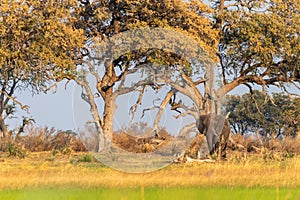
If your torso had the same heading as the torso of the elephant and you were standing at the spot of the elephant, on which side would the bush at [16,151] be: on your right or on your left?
on your right

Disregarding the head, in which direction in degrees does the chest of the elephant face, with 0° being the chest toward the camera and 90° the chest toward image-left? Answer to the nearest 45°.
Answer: approximately 45°
